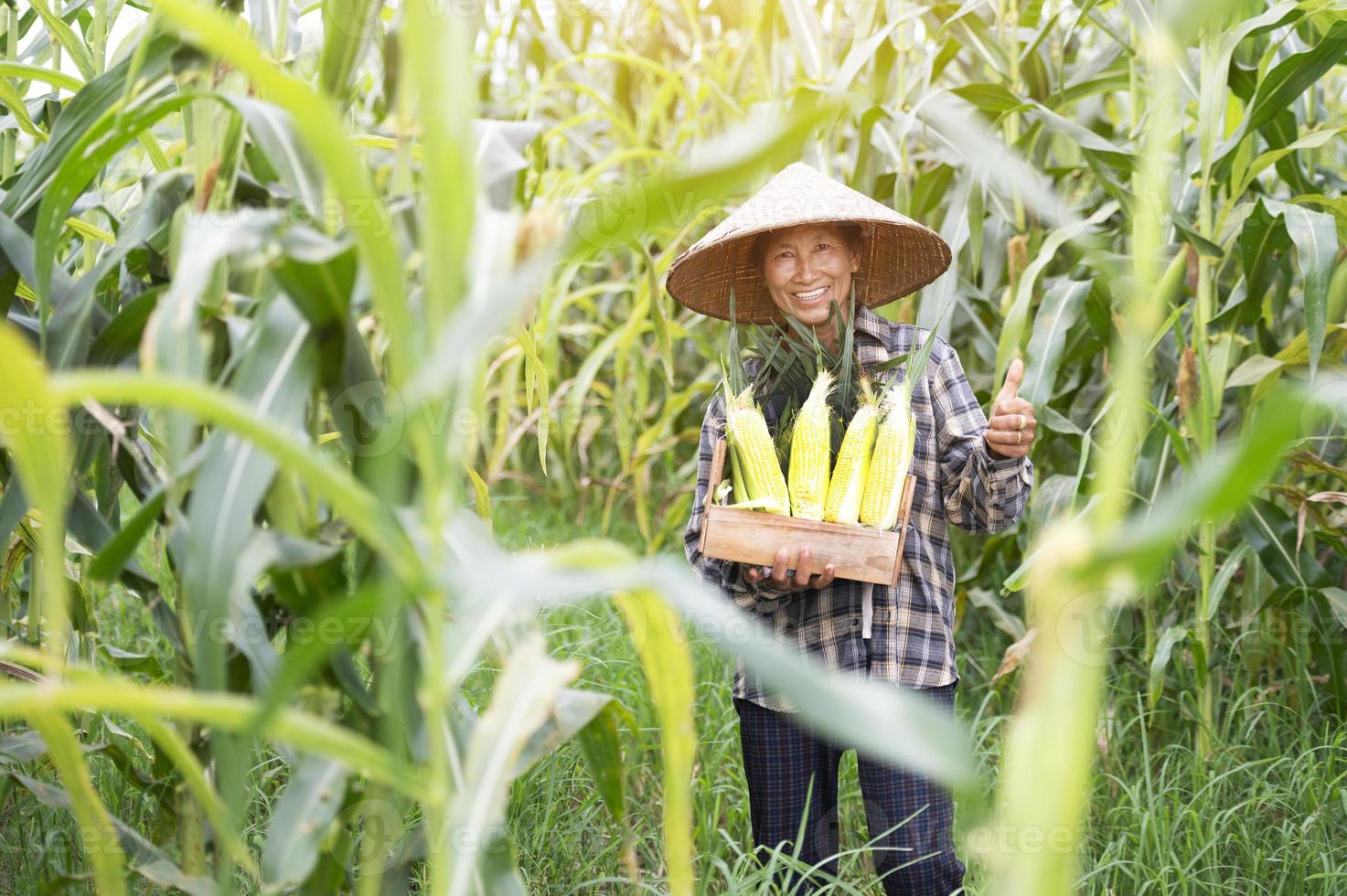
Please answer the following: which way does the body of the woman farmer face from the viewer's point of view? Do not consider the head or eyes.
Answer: toward the camera

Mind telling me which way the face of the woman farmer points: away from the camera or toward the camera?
toward the camera
